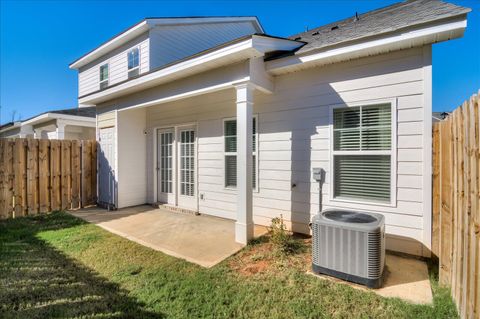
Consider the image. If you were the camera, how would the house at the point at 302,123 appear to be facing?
facing away from the viewer and to the right of the viewer

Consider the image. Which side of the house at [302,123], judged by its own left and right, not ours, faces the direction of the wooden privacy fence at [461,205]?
right

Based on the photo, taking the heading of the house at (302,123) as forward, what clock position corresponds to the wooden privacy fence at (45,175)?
The wooden privacy fence is roughly at 8 o'clock from the house.

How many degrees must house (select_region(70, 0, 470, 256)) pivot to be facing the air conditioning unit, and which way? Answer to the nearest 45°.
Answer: approximately 135° to its right
